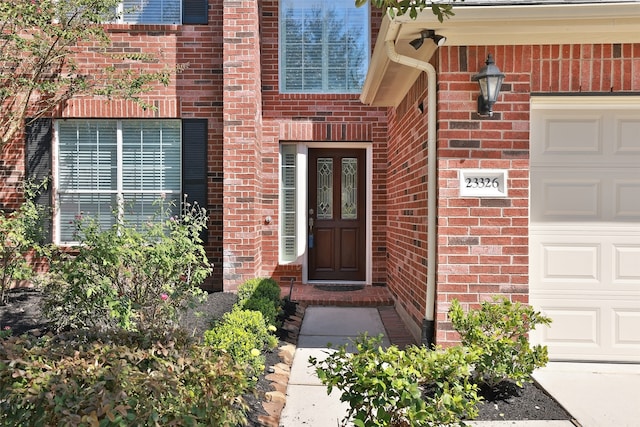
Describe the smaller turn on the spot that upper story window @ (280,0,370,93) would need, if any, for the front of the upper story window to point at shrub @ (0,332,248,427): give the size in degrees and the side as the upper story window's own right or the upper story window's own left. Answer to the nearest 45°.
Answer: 0° — it already faces it

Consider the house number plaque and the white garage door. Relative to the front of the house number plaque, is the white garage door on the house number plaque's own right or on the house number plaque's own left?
on the house number plaque's own left

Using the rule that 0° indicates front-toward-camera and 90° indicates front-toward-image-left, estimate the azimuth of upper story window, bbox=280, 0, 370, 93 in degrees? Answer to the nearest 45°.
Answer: approximately 0°

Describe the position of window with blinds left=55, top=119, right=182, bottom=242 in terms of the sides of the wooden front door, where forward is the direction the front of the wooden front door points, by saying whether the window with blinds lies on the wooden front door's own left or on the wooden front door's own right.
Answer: on the wooden front door's own right

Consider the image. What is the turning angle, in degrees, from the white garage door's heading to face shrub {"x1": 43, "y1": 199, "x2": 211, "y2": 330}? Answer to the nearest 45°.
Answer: approximately 45° to its right

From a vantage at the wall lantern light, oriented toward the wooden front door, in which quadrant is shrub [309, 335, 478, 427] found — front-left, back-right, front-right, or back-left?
back-left
